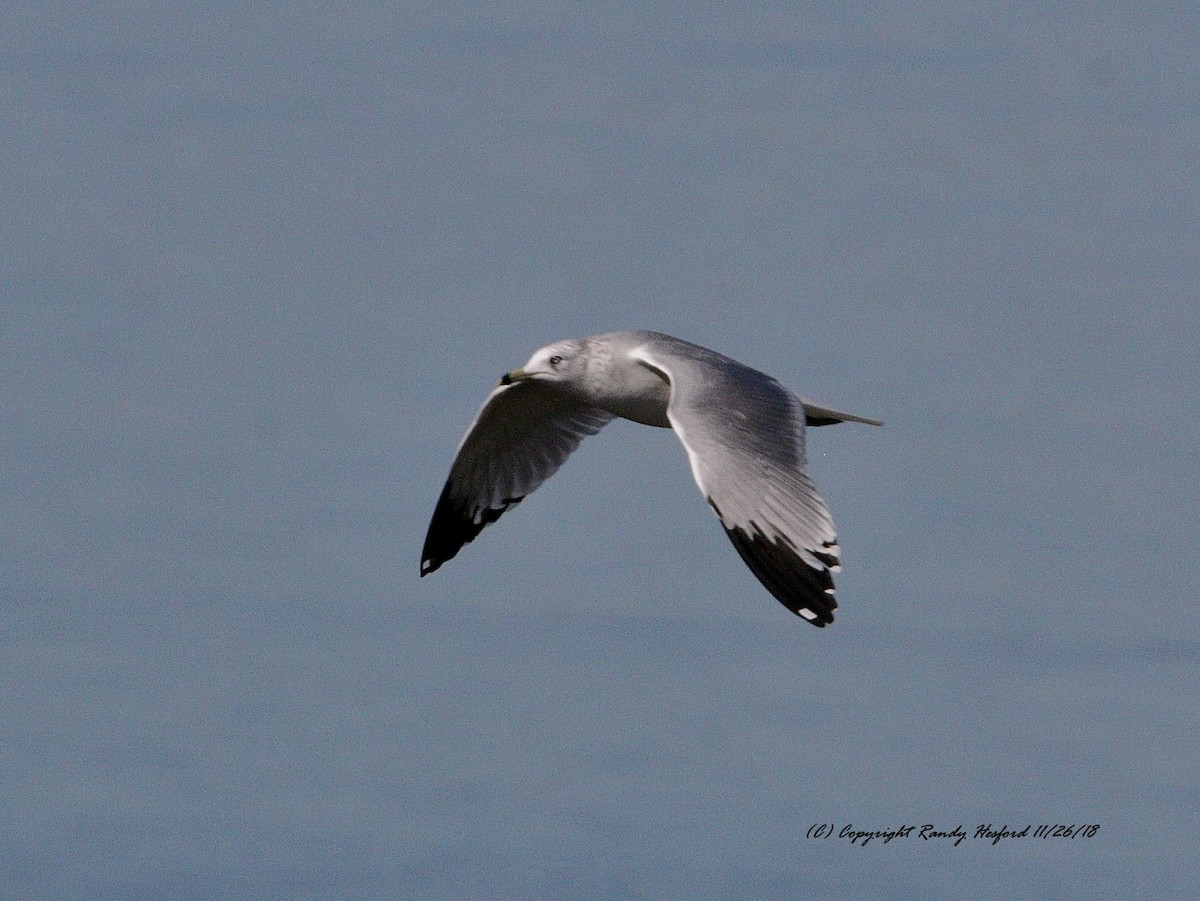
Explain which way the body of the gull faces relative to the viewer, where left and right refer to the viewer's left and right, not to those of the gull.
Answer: facing the viewer and to the left of the viewer
